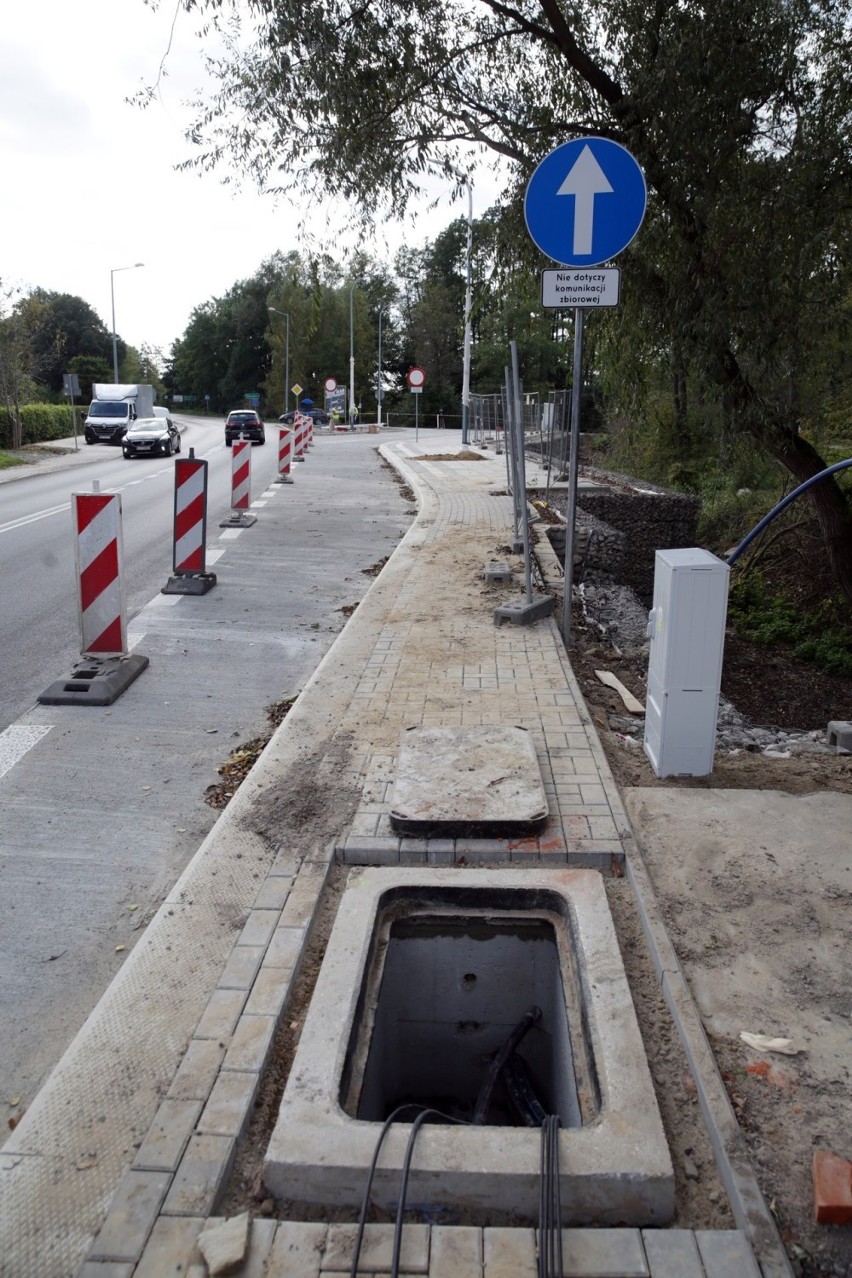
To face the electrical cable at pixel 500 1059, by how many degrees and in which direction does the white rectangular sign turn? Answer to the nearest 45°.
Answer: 0° — it already faces it

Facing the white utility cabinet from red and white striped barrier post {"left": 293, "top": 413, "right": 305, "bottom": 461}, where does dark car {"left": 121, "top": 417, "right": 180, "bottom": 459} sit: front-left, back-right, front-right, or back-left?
back-right

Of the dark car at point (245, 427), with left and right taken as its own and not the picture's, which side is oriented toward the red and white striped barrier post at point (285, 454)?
back

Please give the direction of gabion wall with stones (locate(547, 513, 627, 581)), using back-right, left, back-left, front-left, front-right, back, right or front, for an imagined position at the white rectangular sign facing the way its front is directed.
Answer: back

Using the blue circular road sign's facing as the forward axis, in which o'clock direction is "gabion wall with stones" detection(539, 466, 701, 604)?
The gabion wall with stones is roughly at 6 o'clock from the blue circular road sign.

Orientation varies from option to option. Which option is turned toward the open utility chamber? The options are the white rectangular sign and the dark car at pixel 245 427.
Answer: the white rectangular sign

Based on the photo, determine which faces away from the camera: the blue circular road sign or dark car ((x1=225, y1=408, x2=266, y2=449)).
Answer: the dark car

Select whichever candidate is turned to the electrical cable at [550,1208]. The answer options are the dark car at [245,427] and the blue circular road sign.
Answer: the blue circular road sign

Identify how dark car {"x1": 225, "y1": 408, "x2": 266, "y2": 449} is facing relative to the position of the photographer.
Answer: facing away from the viewer

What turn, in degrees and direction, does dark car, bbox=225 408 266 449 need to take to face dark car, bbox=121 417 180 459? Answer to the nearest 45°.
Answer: approximately 135° to its left
